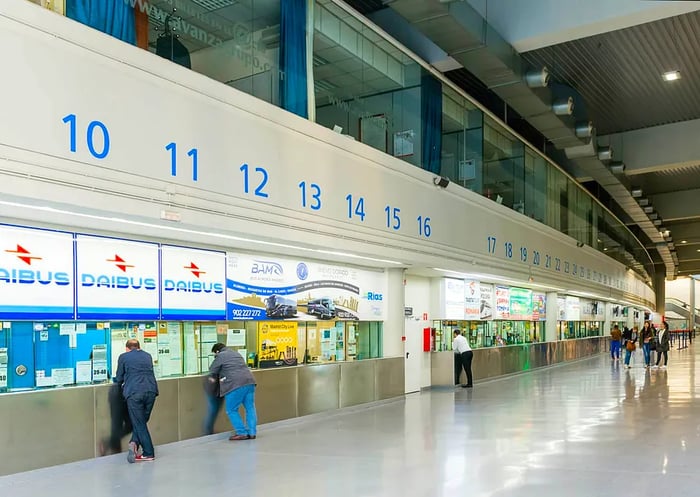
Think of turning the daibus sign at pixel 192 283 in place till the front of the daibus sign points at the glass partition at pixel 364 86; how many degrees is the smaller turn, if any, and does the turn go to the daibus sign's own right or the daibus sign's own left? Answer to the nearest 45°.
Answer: approximately 90° to the daibus sign's own left

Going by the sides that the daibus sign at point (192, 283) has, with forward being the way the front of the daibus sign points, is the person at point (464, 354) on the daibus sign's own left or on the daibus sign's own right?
on the daibus sign's own left

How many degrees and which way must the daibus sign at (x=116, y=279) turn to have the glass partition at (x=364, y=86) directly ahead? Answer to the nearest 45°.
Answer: approximately 90° to its left

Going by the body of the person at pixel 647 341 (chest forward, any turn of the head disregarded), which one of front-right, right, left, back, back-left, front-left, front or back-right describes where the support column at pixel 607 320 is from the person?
back

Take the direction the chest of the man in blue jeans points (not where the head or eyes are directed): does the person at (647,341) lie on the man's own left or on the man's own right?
on the man's own right

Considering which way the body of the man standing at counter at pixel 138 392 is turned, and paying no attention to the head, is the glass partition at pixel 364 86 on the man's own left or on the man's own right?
on the man's own right
